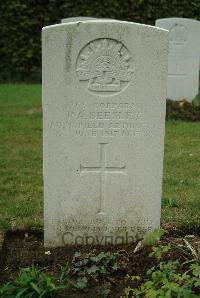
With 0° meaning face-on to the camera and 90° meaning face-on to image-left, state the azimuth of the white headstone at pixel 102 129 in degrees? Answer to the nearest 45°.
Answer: approximately 0°

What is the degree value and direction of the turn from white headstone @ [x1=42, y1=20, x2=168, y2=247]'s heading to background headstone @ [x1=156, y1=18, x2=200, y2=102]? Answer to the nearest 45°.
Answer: approximately 180°
